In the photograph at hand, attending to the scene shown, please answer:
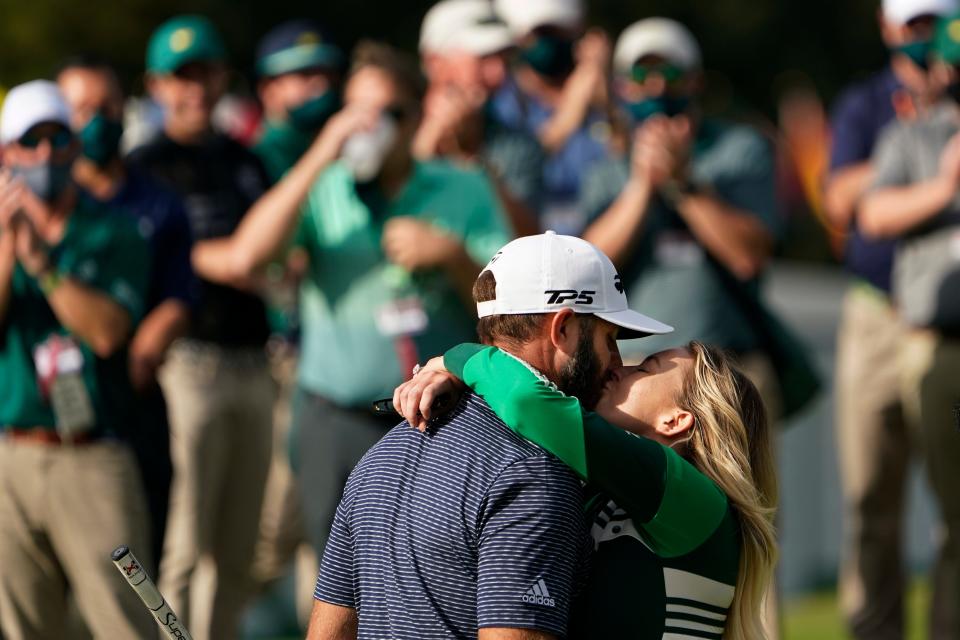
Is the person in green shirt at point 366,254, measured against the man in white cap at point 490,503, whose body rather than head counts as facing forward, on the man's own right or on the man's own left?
on the man's own left

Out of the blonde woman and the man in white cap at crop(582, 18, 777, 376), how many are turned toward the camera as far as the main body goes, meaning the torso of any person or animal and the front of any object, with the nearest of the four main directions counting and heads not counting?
1

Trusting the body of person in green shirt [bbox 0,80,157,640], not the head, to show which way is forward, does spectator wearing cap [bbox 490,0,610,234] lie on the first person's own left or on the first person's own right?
on the first person's own left

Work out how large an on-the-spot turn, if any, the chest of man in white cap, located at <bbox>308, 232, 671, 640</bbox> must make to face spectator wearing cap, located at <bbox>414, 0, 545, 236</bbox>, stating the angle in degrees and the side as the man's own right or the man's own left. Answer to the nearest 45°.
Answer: approximately 45° to the man's own left

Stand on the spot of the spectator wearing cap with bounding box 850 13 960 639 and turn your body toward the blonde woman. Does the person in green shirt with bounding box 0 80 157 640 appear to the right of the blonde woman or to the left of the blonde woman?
right

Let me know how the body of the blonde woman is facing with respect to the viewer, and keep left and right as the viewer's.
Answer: facing to the left of the viewer

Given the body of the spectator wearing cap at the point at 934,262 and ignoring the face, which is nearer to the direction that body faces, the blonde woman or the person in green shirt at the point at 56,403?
the blonde woman
